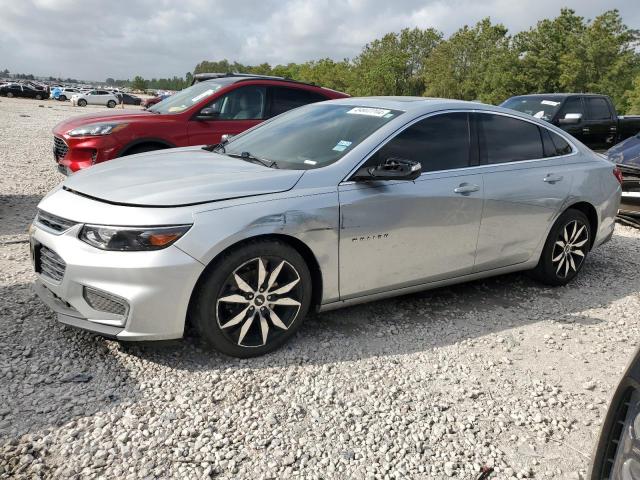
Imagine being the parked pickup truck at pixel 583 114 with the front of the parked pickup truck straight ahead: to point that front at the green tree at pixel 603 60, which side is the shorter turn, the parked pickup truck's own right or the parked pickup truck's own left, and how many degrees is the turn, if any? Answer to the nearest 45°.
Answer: approximately 135° to the parked pickup truck's own right

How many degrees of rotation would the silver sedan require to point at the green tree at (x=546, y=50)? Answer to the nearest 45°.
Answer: approximately 135° to its right

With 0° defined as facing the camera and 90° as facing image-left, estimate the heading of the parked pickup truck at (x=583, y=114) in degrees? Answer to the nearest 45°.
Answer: approximately 45°

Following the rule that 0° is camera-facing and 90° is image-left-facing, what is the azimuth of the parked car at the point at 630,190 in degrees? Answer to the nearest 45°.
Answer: approximately 45°

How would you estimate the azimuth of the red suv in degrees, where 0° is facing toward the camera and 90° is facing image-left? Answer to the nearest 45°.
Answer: approximately 45°

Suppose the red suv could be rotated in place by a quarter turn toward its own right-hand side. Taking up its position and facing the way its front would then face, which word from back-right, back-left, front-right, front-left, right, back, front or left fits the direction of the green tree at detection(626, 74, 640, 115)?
right

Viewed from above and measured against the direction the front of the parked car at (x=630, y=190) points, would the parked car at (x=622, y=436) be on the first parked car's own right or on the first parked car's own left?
on the first parked car's own left

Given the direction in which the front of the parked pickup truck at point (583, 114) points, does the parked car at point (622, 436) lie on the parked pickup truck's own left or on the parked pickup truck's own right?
on the parked pickup truck's own left

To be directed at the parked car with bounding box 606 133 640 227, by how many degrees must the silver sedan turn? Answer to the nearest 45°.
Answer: approximately 180°

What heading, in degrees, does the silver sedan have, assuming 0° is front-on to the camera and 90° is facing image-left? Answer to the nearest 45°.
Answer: approximately 45°
